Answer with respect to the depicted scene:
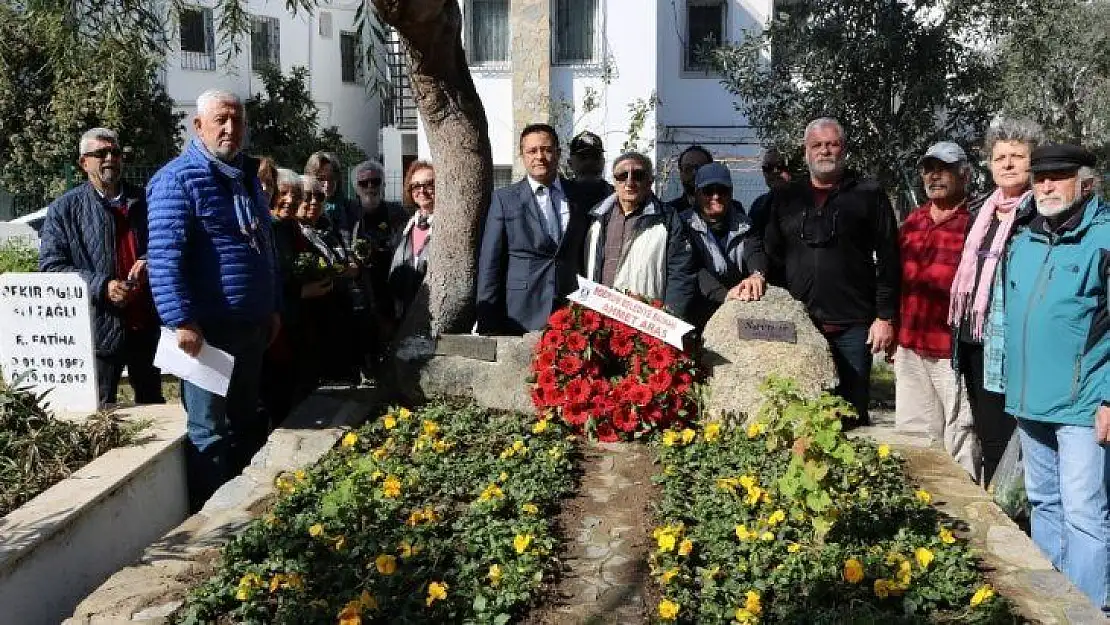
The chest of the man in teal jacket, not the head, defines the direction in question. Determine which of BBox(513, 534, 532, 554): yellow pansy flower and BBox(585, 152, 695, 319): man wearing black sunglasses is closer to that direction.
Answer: the yellow pansy flower

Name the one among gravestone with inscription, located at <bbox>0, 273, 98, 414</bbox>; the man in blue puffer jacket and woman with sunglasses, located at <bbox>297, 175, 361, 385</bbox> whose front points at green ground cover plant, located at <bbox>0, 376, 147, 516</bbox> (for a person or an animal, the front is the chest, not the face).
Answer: the gravestone with inscription

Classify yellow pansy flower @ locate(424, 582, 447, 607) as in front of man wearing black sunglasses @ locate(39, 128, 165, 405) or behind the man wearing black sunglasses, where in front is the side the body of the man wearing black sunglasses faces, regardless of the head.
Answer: in front

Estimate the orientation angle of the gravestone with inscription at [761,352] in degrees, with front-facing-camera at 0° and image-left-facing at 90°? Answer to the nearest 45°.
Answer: approximately 0°

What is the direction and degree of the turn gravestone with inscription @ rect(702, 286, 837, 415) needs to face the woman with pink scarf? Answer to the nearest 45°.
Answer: approximately 90° to its left

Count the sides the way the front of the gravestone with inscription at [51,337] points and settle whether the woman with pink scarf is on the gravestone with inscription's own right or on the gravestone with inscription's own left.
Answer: on the gravestone with inscription's own left

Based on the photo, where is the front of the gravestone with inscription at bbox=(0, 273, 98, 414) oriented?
toward the camera

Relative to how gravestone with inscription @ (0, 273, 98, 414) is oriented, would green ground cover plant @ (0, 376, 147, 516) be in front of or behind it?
in front

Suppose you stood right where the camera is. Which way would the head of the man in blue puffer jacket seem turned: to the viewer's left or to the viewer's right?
to the viewer's right

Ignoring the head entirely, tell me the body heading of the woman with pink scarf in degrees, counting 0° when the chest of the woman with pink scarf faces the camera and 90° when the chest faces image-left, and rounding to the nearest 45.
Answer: approximately 45°
